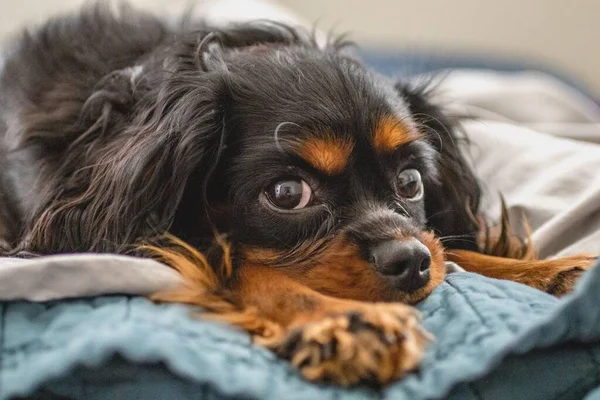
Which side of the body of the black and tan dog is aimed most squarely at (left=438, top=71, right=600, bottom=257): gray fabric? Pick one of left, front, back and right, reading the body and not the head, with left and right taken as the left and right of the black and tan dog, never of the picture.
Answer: left

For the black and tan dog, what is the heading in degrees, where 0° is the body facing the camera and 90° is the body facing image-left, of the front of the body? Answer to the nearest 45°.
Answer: approximately 315°
